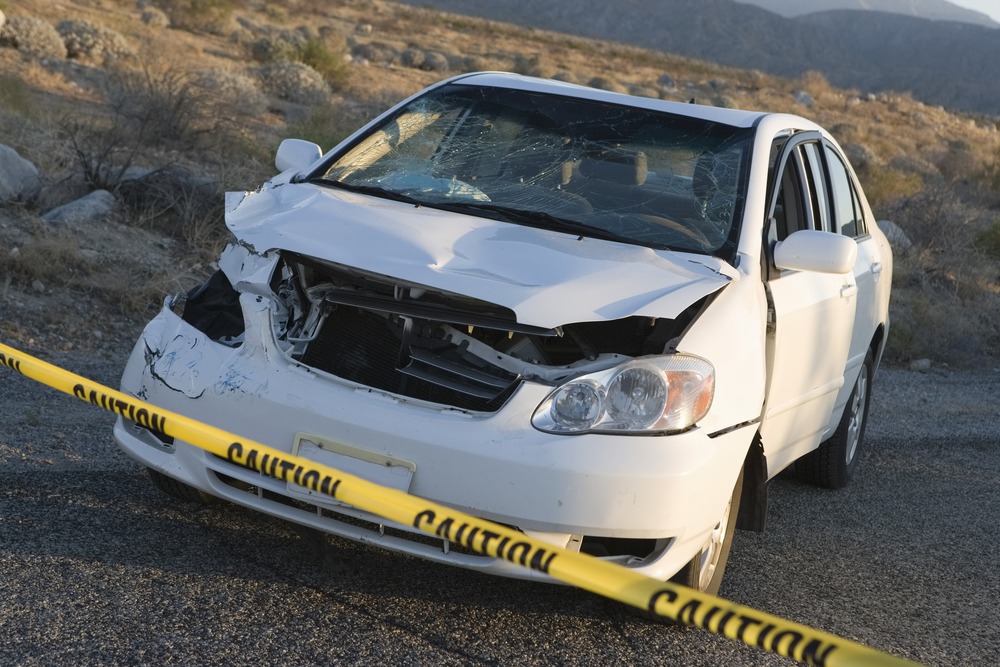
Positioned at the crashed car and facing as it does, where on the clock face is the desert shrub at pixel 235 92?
The desert shrub is roughly at 4 o'clock from the crashed car.

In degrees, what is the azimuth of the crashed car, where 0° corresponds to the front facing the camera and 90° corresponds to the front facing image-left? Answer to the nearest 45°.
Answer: approximately 45°

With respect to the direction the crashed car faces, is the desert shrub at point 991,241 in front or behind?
behind

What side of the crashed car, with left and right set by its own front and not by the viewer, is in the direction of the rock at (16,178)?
right

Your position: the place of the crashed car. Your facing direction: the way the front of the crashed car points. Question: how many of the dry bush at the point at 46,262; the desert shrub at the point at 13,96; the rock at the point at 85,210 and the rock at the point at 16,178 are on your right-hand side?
4

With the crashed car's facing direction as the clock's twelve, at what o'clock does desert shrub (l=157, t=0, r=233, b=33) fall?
The desert shrub is roughly at 4 o'clock from the crashed car.

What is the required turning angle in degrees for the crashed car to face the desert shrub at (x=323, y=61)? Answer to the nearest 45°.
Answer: approximately 135° to its right

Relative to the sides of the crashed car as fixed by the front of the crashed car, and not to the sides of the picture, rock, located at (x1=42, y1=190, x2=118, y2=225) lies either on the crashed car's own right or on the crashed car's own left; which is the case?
on the crashed car's own right

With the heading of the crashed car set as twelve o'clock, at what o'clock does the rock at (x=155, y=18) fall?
The rock is roughly at 4 o'clock from the crashed car.

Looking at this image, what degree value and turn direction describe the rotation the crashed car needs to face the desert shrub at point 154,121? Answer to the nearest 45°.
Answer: approximately 90° to its right

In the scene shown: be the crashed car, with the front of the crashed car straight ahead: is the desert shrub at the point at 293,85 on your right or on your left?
on your right

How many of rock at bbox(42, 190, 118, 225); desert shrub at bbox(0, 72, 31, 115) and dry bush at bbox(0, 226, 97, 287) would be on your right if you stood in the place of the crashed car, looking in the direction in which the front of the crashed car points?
3

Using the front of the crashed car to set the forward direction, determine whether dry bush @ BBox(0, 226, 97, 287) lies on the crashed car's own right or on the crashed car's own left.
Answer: on the crashed car's own right
